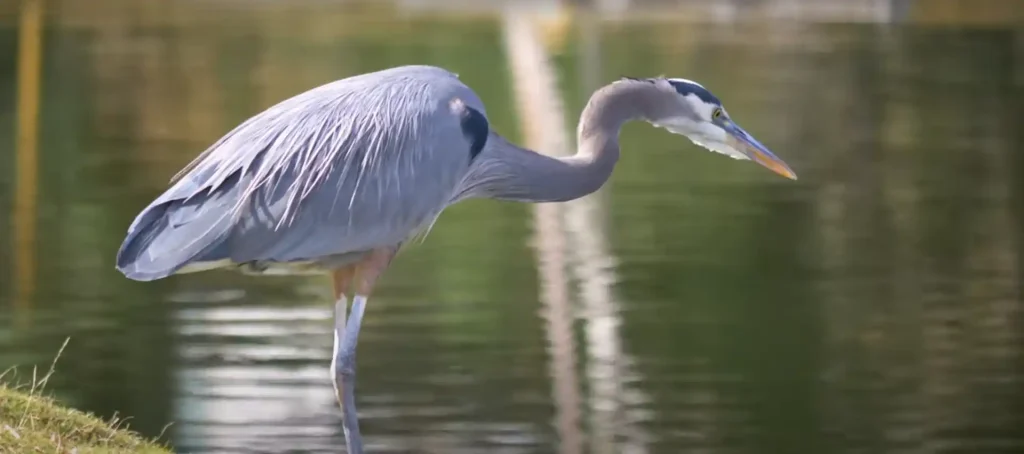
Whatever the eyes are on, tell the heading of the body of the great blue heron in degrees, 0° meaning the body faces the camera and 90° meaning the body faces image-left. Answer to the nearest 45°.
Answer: approximately 270°
